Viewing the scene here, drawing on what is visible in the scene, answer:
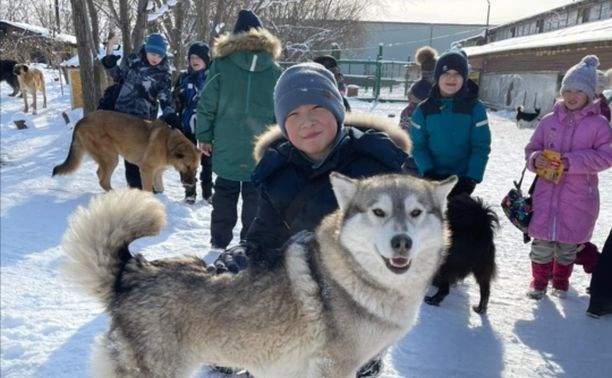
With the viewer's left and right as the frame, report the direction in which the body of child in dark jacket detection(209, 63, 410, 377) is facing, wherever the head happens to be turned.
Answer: facing the viewer

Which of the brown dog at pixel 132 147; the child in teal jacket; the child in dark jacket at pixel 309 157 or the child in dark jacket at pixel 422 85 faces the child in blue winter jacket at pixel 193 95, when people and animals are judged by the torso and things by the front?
the brown dog

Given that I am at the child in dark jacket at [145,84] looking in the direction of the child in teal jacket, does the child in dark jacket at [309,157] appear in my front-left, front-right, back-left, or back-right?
front-right

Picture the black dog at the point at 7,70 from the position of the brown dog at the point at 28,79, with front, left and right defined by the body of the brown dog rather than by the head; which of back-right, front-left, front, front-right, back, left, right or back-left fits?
back-right

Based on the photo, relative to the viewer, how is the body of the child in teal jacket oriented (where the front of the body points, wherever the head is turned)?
toward the camera

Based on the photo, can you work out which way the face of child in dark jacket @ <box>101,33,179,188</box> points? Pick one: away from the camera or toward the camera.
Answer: toward the camera

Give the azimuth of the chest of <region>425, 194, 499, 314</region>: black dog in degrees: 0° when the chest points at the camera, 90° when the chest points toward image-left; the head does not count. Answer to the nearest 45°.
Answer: approximately 135°

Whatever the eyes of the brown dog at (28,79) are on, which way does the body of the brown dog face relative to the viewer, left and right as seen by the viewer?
facing the viewer and to the left of the viewer

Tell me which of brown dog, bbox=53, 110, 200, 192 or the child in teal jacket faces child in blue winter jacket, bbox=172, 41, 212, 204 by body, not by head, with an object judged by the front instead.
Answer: the brown dog

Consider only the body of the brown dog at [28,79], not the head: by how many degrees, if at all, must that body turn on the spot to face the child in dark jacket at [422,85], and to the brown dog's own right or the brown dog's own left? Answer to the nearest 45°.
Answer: approximately 90° to the brown dog's own left

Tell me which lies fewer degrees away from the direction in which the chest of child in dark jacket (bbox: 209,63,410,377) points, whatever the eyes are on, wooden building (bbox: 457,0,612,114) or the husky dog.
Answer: the husky dog

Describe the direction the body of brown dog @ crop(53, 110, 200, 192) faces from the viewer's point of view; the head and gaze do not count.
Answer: to the viewer's right
